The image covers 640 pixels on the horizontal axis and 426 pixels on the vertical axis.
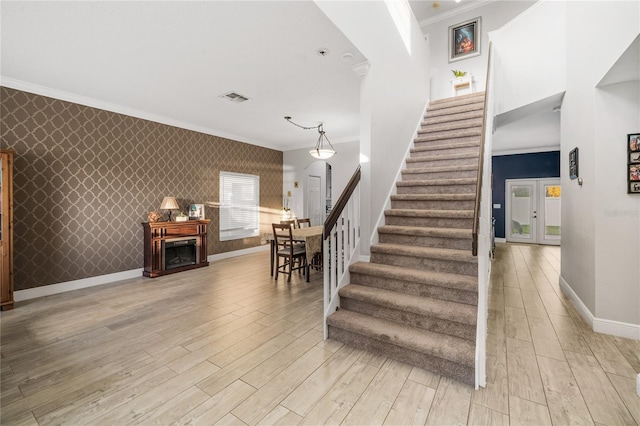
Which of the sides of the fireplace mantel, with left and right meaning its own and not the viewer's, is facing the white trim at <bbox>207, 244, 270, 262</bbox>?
left

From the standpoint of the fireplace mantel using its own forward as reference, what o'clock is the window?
The window is roughly at 9 o'clock from the fireplace mantel.

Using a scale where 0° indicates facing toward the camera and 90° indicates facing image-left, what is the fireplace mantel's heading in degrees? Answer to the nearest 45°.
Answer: approximately 315°

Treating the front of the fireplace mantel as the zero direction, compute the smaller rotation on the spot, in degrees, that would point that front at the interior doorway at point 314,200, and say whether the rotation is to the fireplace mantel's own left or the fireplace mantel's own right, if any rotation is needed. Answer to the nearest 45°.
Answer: approximately 90° to the fireplace mantel's own left

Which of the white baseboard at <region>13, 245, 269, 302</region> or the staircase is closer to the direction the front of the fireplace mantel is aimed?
the staircase

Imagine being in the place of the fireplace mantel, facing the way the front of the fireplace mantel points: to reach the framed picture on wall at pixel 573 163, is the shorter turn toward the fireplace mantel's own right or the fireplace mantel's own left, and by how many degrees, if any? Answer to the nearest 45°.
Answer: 0° — it already faces it
